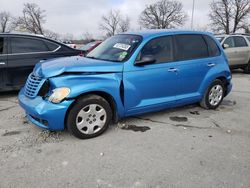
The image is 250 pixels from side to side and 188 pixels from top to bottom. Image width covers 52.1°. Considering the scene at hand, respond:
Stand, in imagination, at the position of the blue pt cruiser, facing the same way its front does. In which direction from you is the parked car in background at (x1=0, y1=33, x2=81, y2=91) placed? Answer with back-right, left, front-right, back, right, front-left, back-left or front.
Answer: right

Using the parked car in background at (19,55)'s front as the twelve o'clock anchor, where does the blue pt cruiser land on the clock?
The blue pt cruiser is roughly at 8 o'clock from the parked car in background.

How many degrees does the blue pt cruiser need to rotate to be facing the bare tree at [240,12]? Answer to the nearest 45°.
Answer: approximately 180°

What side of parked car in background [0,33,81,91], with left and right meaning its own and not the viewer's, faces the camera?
left

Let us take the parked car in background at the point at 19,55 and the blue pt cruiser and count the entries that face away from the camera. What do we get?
0

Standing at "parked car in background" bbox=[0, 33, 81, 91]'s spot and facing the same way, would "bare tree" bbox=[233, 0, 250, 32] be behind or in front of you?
behind

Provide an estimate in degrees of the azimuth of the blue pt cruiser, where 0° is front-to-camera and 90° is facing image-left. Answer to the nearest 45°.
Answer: approximately 45°
